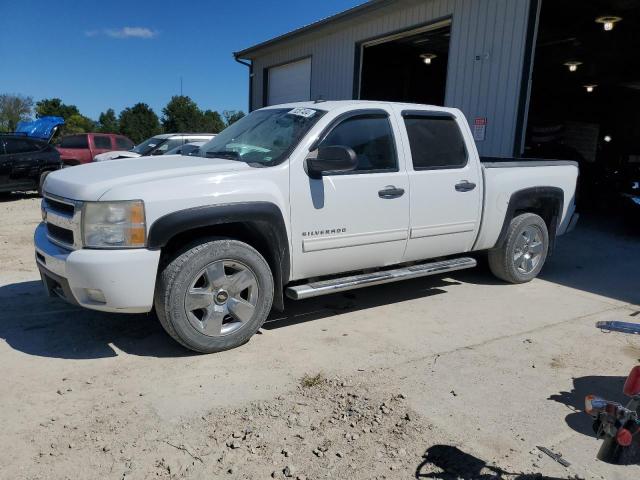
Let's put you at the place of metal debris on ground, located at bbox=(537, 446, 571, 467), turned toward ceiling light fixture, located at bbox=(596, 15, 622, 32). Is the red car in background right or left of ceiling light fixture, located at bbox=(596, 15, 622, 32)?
left

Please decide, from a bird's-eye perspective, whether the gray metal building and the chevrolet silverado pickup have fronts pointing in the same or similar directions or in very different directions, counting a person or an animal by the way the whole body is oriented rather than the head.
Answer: same or similar directions

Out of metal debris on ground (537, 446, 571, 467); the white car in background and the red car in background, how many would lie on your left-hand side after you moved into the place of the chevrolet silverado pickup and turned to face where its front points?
1

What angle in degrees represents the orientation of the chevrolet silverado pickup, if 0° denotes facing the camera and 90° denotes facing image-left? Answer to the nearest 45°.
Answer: approximately 45°

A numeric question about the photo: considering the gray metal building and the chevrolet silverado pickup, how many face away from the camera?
0

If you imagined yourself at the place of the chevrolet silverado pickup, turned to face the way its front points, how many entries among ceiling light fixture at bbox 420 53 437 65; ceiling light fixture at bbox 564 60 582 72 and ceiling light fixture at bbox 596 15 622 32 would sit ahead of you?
0

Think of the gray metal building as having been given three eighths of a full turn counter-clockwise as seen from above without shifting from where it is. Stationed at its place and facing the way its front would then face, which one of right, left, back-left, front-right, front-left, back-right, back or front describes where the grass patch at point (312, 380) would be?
right

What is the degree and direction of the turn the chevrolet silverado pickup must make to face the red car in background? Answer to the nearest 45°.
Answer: approximately 90° to its right

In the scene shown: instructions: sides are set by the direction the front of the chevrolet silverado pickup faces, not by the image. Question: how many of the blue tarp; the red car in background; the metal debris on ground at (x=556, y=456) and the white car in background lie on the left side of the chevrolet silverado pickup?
1

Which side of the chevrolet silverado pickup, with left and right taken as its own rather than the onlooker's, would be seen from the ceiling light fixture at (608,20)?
back

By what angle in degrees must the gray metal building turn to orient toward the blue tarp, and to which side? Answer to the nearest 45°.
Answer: approximately 45° to its right

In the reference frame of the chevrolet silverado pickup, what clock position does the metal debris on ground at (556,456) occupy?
The metal debris on ground is roughly at 9 o'clock from the chevrolet silverado pickup.

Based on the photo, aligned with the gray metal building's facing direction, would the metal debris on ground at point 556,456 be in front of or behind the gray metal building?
in front

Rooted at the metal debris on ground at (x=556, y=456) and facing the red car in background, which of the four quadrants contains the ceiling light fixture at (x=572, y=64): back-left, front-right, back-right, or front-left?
front-right
